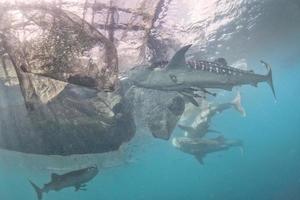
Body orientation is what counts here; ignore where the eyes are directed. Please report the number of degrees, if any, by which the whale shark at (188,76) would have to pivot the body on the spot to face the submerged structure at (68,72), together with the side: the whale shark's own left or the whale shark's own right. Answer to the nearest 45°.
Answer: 0° — it already faces it

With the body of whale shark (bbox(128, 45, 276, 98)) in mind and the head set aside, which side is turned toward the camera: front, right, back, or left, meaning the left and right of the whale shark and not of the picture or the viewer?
left

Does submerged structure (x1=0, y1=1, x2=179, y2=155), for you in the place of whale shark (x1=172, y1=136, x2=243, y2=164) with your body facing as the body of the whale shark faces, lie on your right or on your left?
on your left

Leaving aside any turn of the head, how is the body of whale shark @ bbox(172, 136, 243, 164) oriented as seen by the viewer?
to the viewer's left

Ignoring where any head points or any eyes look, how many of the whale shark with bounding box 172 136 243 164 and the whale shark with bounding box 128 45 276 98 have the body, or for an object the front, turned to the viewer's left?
2

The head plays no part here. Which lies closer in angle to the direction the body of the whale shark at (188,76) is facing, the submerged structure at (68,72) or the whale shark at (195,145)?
the submerged structure

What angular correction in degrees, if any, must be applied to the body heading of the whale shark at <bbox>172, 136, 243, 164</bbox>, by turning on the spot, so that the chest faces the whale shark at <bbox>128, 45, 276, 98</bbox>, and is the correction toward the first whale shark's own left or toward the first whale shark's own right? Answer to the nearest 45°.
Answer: approximately 90° to the first whale shark's own left
